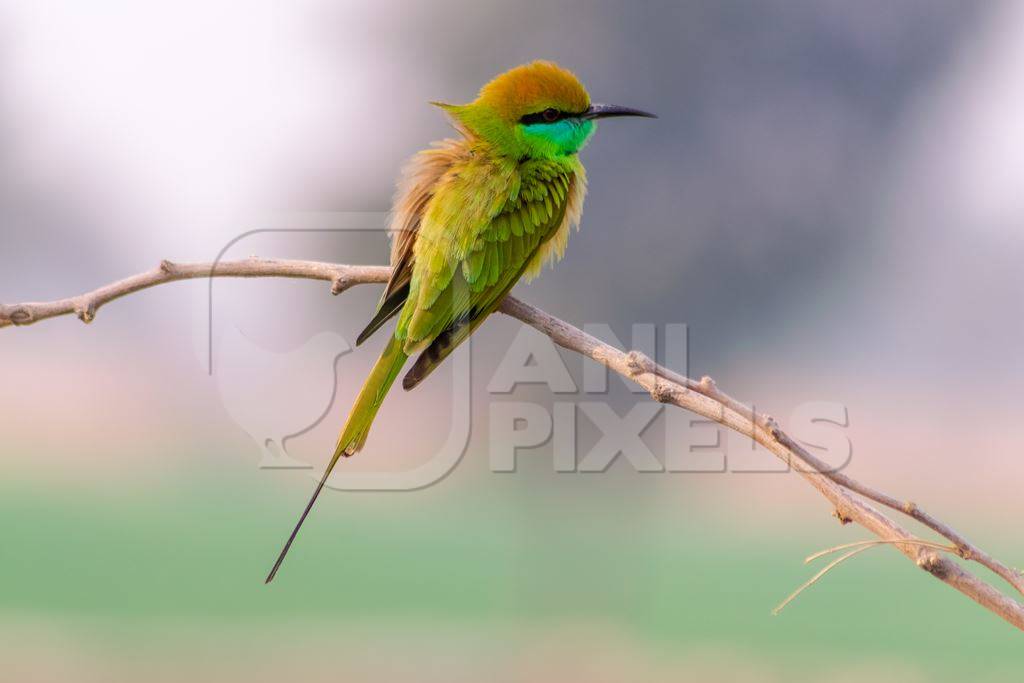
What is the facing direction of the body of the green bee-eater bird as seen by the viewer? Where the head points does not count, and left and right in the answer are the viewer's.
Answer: facing away from the viewer and to the right of the viewer
